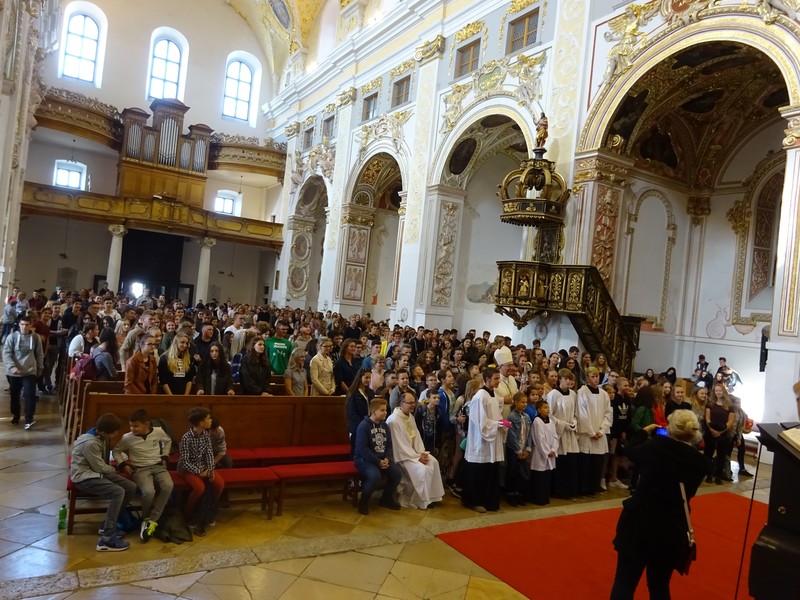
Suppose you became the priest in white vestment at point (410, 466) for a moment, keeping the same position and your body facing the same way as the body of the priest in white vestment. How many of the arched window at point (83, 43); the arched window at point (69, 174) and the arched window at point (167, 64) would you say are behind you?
3

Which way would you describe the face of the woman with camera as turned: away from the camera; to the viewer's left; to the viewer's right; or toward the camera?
away from the camera

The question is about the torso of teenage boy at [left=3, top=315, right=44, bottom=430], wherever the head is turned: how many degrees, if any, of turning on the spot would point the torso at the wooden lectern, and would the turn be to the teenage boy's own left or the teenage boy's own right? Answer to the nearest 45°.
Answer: approximately 45° to the teenage boy's own left

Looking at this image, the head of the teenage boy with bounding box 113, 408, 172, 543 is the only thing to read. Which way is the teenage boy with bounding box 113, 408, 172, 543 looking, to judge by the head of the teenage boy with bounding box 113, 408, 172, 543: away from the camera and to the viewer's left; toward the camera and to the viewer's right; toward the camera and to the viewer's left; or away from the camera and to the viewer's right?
toward the camera and to the viewer's left

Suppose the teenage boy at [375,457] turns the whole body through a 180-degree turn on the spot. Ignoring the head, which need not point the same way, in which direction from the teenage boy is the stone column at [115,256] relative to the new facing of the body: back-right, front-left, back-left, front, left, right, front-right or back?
front

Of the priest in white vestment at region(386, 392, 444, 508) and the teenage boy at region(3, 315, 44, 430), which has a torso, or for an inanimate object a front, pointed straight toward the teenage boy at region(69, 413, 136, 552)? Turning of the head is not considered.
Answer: the teenage boy at region(3, 315, 44, 430)

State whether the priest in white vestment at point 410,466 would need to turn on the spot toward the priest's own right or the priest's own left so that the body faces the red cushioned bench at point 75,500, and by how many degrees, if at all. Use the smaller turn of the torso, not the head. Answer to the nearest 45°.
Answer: approximately 90° to the priest's own right

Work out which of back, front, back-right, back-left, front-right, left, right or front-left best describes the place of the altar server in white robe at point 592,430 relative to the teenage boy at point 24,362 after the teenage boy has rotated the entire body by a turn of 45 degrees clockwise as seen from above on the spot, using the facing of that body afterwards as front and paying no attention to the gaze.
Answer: left

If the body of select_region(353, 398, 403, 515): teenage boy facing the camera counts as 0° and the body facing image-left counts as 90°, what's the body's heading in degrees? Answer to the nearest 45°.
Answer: approximately 315°

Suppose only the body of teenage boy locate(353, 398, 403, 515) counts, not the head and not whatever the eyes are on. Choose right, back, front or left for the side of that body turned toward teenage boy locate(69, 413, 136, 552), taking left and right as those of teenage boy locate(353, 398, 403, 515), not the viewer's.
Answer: right

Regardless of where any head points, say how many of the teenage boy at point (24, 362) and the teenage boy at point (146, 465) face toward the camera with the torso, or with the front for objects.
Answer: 2

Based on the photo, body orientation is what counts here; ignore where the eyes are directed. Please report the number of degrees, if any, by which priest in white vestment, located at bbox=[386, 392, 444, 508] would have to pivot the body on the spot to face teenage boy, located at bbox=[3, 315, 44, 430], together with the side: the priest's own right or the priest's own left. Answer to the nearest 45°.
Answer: approximately 135° to the priest's own right

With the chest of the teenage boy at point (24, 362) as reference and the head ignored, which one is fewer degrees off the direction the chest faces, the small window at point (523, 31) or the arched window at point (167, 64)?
the small window

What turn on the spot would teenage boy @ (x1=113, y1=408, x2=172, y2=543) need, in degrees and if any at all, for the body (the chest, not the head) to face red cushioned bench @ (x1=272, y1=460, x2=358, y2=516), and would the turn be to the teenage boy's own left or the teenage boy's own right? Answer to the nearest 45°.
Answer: approximately 90° to the teenage boy's own left

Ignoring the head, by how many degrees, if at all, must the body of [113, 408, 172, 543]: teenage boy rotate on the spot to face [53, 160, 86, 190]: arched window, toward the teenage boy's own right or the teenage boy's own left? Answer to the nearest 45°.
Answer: approximately 180°

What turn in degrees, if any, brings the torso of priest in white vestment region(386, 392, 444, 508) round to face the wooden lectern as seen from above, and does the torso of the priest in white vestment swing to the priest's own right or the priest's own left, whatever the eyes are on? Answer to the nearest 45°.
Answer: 0° — they already face it
